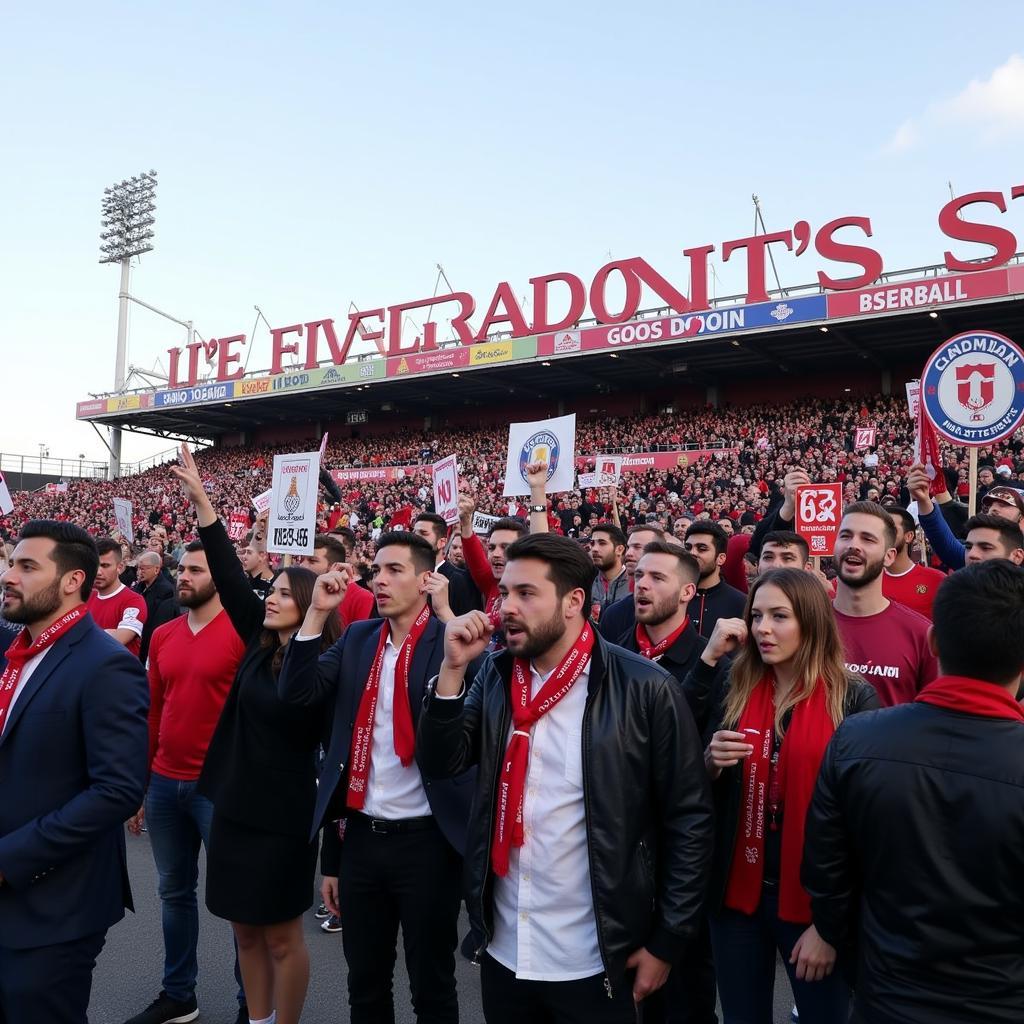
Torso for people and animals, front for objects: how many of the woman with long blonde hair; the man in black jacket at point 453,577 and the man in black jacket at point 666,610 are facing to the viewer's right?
0

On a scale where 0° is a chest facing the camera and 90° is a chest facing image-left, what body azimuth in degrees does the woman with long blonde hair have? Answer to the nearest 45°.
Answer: approximately 45°

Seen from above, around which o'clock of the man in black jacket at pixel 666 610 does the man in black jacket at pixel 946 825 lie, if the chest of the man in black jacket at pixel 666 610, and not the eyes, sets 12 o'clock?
the man in black jacket at pixel 946 825 is roughly at 10 o'clock from the man in black jacket at pixel 666 610.

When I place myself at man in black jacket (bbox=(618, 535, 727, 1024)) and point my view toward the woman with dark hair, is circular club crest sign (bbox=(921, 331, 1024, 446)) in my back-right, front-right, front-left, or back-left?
back-right

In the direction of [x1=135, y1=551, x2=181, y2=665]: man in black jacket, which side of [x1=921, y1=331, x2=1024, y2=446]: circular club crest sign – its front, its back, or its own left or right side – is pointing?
right

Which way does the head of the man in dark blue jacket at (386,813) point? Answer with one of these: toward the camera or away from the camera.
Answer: toward the camera

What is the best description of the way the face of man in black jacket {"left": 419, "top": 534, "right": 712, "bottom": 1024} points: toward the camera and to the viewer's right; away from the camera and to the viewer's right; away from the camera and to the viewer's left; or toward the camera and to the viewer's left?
toward the camera and to the viewer's left

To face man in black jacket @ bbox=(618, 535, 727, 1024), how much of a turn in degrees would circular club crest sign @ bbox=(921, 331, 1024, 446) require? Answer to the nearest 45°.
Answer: approximately 45° to its right

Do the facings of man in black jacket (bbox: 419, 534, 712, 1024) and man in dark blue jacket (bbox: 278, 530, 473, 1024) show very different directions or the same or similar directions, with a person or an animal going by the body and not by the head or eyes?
same or similar directions

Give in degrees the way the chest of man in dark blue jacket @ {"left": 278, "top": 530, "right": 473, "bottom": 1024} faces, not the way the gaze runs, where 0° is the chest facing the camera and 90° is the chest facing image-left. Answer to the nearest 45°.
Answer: approximately 45°

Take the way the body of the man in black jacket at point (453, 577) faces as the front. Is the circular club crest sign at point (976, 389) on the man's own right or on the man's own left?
on the man's own left

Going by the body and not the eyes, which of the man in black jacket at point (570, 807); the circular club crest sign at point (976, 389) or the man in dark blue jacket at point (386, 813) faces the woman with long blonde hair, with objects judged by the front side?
the circular club crest sign

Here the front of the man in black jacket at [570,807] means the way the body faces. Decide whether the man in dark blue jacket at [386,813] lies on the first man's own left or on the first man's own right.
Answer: on the first man's own right

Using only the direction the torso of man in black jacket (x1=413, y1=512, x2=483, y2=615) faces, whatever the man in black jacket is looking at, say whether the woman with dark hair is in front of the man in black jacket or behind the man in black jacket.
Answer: in front

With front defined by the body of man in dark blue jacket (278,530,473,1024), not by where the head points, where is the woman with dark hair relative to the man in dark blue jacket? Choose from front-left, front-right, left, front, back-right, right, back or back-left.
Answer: right

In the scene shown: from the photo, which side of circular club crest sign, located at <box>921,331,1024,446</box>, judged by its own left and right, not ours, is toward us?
front

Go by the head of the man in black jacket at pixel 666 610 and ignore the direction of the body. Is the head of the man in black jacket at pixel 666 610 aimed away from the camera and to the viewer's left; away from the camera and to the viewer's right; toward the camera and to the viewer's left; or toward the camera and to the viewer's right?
toward the camera and to the viewer's left

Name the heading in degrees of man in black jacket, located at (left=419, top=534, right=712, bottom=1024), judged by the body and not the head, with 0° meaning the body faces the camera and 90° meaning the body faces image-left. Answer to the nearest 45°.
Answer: approximately 45°
